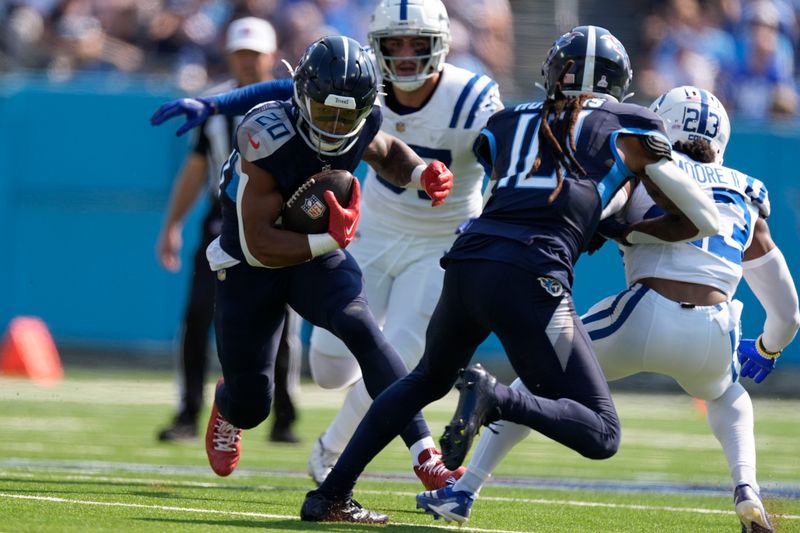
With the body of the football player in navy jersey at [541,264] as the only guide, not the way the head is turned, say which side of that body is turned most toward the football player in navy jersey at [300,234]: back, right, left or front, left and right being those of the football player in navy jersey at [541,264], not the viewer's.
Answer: left

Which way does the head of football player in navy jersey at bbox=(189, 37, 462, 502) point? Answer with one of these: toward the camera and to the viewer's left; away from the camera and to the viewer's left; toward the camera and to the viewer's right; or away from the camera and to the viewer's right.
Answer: toward the camera and to the viewer's right

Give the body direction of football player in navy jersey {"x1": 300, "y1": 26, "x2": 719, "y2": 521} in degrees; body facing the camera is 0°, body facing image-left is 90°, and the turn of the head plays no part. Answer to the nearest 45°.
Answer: approximately 225°
